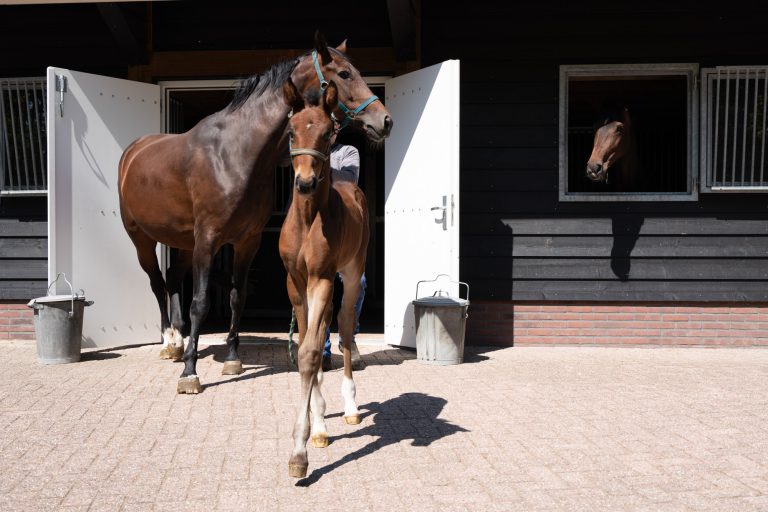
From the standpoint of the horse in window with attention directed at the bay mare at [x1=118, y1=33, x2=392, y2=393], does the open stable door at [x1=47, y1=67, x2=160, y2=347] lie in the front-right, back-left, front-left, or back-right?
front-right

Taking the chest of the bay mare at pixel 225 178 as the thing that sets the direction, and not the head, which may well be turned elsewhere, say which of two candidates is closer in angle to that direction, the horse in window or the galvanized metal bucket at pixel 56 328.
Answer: the horse in window

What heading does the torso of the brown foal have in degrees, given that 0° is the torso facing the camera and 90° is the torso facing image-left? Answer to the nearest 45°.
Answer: approximately 0°

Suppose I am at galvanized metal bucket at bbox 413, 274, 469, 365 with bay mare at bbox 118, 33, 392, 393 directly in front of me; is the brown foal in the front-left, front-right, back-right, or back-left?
front-left

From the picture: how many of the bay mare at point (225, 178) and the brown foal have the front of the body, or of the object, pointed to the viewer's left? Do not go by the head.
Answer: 0

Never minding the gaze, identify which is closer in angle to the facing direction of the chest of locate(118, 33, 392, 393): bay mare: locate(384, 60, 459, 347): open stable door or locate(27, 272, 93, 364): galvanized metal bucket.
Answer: the open stable door

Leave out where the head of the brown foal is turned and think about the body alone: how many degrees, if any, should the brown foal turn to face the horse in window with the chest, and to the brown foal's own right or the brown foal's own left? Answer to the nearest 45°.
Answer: approximately 135° to the brown foal's own left

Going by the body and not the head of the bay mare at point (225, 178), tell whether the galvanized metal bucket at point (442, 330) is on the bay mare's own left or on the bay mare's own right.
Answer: on the bay mare's own left
